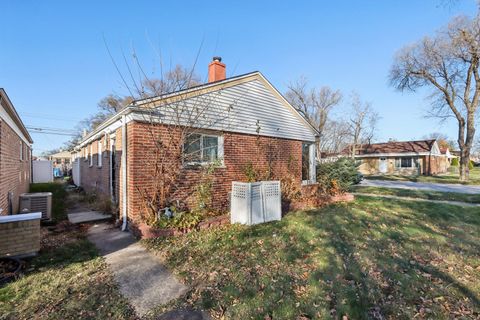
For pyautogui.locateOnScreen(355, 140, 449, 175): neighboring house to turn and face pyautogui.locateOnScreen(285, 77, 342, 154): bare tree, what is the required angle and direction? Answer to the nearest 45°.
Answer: approximately 90° to its right

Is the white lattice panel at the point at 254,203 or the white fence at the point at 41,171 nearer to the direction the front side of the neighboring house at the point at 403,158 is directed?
the white lattice panel

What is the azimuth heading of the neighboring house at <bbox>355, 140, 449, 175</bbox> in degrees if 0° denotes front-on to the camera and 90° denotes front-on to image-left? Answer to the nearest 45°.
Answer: approximately 0°

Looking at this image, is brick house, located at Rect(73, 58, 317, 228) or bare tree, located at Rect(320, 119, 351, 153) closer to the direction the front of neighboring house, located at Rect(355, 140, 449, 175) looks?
the brick house

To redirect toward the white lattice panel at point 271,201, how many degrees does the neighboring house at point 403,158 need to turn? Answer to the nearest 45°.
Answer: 0° — it already faces it

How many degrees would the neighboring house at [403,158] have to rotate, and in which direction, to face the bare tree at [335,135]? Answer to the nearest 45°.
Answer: approximately 90° to its right

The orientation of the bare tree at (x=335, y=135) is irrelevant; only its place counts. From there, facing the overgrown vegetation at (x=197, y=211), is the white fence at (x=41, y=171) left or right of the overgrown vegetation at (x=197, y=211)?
right
